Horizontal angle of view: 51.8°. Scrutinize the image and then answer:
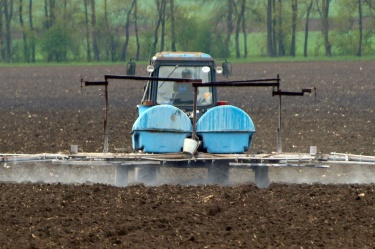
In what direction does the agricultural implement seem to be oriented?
away from the camera
